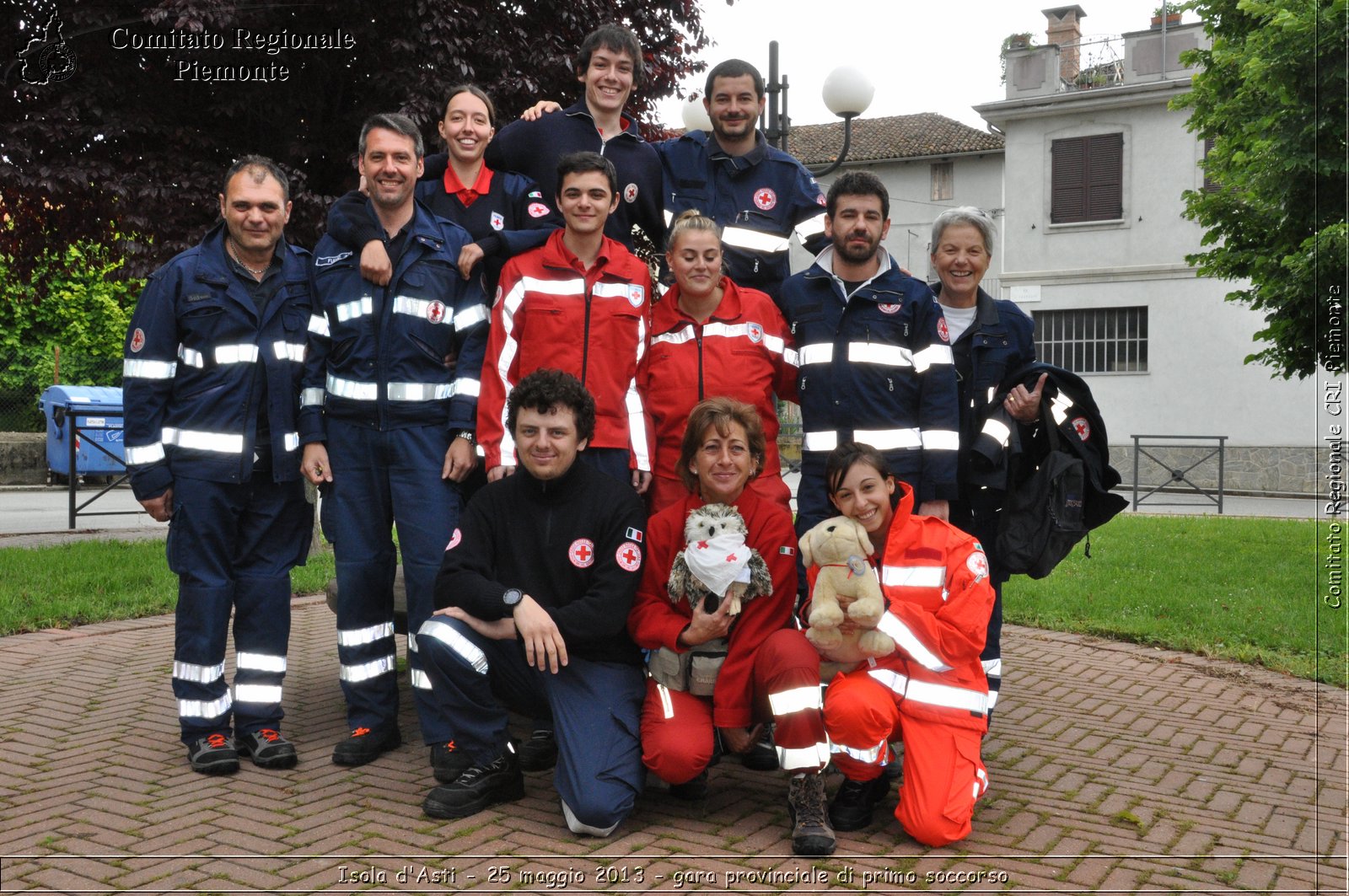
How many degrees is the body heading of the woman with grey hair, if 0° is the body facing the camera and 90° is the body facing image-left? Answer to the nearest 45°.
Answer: approximately 0°

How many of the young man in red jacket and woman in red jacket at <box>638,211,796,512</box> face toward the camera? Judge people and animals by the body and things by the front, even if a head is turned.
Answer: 2

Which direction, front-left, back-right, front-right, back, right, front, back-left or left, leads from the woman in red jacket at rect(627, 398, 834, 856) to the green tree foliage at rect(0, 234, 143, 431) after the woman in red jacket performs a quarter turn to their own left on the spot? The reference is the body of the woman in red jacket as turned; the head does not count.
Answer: back-left

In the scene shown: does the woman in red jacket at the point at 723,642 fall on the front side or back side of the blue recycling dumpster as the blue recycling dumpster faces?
on the front side

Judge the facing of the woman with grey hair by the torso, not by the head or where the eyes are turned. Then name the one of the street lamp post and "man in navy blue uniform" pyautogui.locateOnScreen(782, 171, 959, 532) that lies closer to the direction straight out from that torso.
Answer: the man in navy blue uniform

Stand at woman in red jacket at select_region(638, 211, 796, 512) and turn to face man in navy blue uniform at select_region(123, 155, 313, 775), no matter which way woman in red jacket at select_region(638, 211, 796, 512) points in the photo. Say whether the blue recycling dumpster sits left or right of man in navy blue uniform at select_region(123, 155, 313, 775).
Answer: right

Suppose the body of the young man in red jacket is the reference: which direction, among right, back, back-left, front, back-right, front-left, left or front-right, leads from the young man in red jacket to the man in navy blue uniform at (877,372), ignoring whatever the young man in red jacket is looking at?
left

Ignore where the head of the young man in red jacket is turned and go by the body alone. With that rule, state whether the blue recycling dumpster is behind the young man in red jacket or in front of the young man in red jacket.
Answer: behind
